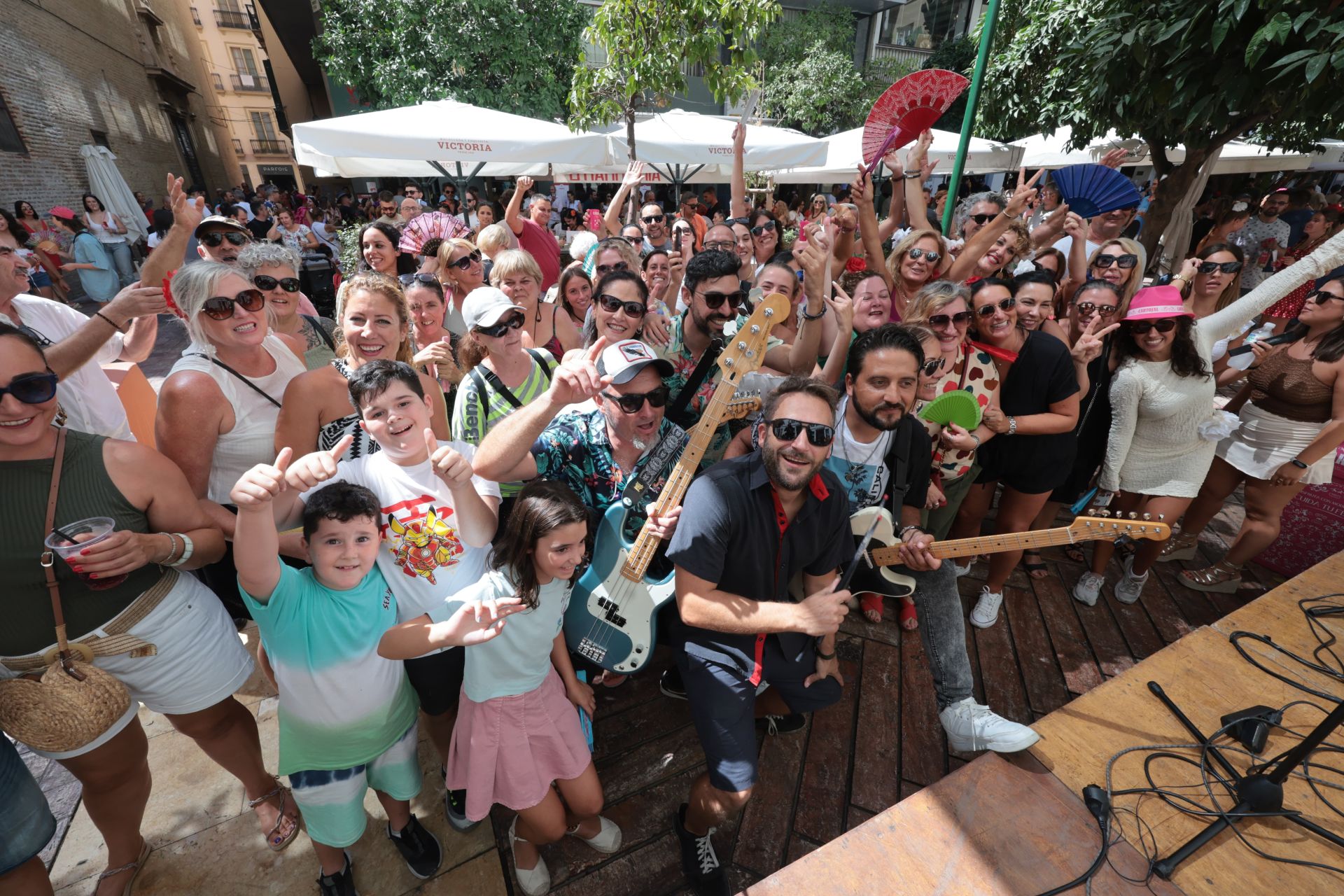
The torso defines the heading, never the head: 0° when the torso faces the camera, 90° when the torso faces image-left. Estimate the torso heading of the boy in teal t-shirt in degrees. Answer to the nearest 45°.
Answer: approximately 0°

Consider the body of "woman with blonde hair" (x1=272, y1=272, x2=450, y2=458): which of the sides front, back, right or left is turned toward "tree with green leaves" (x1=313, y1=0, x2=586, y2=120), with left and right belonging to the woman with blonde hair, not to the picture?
back

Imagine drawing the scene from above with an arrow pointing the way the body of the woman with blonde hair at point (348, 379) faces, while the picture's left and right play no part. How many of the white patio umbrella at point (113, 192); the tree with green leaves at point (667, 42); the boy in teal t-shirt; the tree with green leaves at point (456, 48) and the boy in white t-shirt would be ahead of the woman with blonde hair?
2

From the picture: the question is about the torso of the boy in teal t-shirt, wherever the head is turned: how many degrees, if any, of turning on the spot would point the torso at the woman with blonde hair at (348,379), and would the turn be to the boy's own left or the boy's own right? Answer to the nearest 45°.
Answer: approximately 180°

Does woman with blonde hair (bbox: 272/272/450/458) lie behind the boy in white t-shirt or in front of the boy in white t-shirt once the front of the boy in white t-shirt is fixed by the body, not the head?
behind

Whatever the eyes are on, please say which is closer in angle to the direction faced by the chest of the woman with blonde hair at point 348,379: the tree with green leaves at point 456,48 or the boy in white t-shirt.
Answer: the boy in white t-shirt

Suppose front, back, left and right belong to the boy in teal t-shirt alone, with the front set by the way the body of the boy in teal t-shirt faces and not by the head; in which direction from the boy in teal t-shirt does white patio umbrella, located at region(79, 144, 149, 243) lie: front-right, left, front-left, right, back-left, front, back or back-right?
back

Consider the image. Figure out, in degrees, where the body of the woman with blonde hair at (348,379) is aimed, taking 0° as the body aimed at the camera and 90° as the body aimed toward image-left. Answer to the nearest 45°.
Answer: approximately 0°
